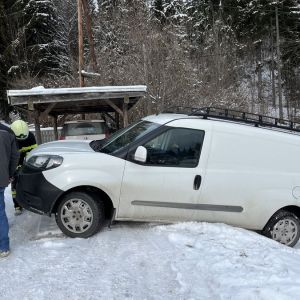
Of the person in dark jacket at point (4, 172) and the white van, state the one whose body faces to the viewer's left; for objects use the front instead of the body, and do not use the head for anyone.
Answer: the white van

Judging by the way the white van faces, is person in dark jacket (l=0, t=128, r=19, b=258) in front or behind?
in front

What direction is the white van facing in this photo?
to the viewer's left
